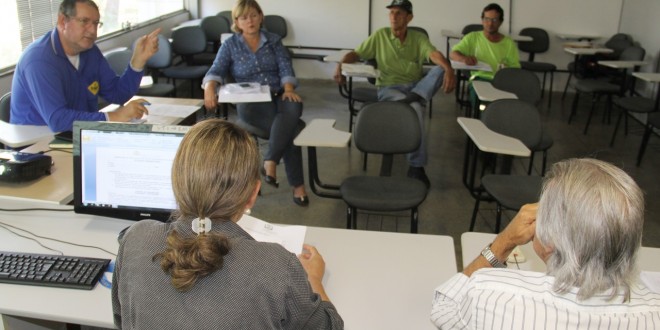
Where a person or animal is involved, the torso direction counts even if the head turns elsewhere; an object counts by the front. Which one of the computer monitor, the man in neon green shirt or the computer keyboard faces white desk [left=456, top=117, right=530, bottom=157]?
the man in neon green shirt

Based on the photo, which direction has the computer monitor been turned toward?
toward the camera

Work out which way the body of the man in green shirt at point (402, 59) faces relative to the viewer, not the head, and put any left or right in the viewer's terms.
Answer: facing the viewer

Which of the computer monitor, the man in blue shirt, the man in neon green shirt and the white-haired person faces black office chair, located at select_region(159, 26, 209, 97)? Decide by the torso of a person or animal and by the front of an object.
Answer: the white-haired person

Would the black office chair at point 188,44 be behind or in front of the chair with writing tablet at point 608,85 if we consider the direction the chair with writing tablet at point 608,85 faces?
in front

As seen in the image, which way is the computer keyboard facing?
toward the camera

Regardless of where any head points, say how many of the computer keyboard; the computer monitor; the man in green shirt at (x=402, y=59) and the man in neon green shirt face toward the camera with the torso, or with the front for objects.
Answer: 4

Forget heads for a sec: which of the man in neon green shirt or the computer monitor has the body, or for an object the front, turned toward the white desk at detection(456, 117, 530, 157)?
the man in neon green shirt

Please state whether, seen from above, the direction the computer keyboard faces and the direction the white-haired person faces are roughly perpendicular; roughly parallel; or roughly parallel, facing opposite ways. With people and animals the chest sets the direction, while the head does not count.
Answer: roughly parallel, facing opposite ways

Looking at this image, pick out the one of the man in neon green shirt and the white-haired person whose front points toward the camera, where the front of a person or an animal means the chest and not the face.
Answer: the man in neon green shirt

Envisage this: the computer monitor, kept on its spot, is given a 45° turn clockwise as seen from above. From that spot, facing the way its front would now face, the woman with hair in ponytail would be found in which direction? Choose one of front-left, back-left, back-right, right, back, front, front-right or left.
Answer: front-left

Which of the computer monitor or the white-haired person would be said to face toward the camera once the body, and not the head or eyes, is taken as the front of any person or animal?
the computer monitor

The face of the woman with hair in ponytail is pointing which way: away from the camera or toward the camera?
away from the camera

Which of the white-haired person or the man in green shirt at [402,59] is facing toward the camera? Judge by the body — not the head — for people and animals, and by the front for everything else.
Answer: the man in green shirt

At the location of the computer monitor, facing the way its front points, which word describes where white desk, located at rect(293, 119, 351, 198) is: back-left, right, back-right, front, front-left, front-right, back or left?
back-left

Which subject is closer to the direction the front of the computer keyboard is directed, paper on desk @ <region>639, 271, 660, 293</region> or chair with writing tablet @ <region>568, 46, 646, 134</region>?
the paper on desk
